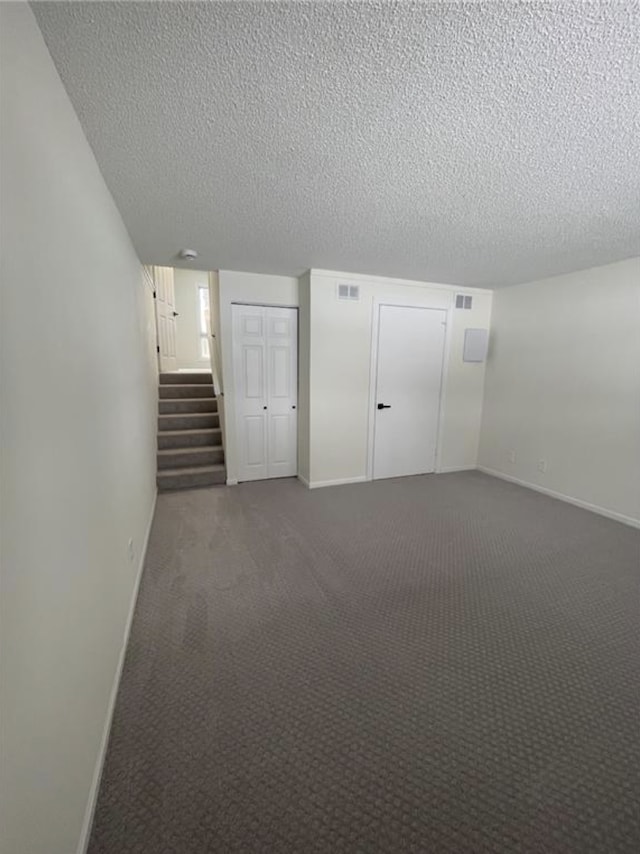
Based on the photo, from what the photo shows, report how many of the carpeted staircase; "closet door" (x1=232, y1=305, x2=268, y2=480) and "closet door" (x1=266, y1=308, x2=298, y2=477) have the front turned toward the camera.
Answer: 3

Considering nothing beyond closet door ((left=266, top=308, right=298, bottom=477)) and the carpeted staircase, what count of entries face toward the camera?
2

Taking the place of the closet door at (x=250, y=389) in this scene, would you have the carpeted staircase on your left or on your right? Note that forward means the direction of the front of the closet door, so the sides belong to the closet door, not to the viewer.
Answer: on your right

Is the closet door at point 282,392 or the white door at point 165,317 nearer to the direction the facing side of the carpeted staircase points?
the closet door

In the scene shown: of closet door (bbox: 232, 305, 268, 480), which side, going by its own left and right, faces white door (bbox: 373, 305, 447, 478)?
left

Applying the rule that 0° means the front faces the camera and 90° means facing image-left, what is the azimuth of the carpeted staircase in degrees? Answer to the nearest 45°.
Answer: approximately 0°

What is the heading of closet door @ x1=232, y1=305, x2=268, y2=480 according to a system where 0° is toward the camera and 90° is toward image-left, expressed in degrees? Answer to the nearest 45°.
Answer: approximately 0°

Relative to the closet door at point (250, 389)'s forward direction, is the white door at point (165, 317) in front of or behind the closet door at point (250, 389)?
behind
